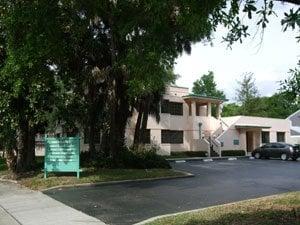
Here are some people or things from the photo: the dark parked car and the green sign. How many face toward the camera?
1

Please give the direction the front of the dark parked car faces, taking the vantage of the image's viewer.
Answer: facing away from the viewer and to the left of the viewer

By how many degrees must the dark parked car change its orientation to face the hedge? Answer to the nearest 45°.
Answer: approximately 45° to its left

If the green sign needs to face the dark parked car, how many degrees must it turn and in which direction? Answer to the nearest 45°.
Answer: approximately 135° to its left

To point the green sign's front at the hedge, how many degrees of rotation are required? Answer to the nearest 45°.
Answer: approximately 135° to its left

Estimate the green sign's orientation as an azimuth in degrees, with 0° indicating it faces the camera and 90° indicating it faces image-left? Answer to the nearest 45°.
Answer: approximately 0°

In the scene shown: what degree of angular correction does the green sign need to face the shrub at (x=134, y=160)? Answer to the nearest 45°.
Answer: approximately 135° to its left

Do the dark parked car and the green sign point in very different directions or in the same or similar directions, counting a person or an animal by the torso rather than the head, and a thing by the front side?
very different directions

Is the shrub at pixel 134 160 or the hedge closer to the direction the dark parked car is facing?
the hedge
